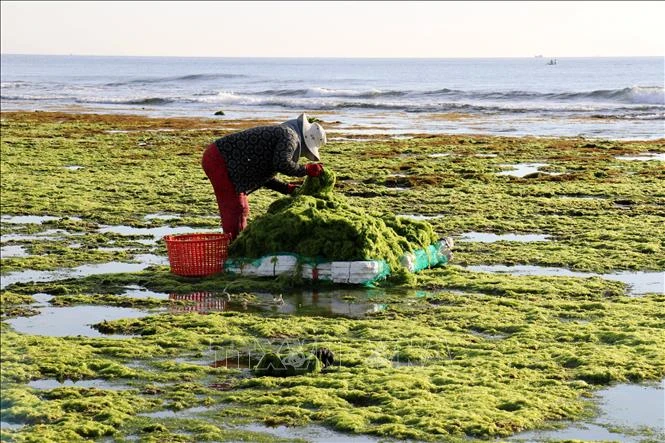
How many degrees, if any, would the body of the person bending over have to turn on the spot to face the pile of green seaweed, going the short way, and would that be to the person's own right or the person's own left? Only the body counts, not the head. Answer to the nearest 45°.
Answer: approximately 45° to the person's own right

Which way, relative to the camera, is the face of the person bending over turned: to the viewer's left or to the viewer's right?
to the viewer's right

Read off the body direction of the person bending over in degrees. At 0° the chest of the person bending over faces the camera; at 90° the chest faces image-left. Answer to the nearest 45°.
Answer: approximately 270°

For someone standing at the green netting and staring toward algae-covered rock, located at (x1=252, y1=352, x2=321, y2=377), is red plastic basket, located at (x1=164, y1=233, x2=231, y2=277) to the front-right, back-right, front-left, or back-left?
front-right

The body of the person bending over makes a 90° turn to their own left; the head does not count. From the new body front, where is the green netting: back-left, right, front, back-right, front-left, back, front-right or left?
right

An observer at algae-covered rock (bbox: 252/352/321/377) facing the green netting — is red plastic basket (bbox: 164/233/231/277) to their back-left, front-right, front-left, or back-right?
front-left

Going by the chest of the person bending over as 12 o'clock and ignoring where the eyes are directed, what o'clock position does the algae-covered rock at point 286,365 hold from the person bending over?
The algae-covered rock is roughly at 3 o'clock from the person bending over.
